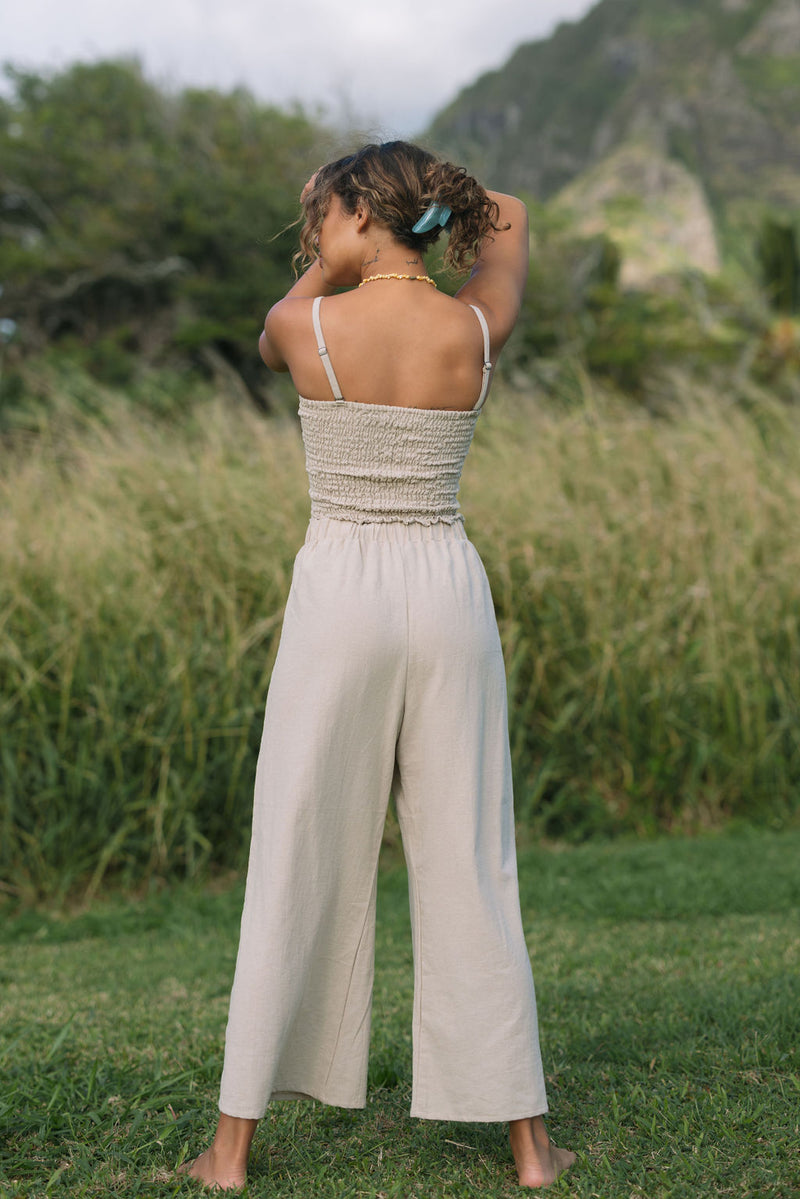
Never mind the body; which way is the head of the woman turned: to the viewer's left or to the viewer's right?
to the viewer's left

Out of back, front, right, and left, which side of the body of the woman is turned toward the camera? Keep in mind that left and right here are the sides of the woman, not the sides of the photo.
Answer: back
